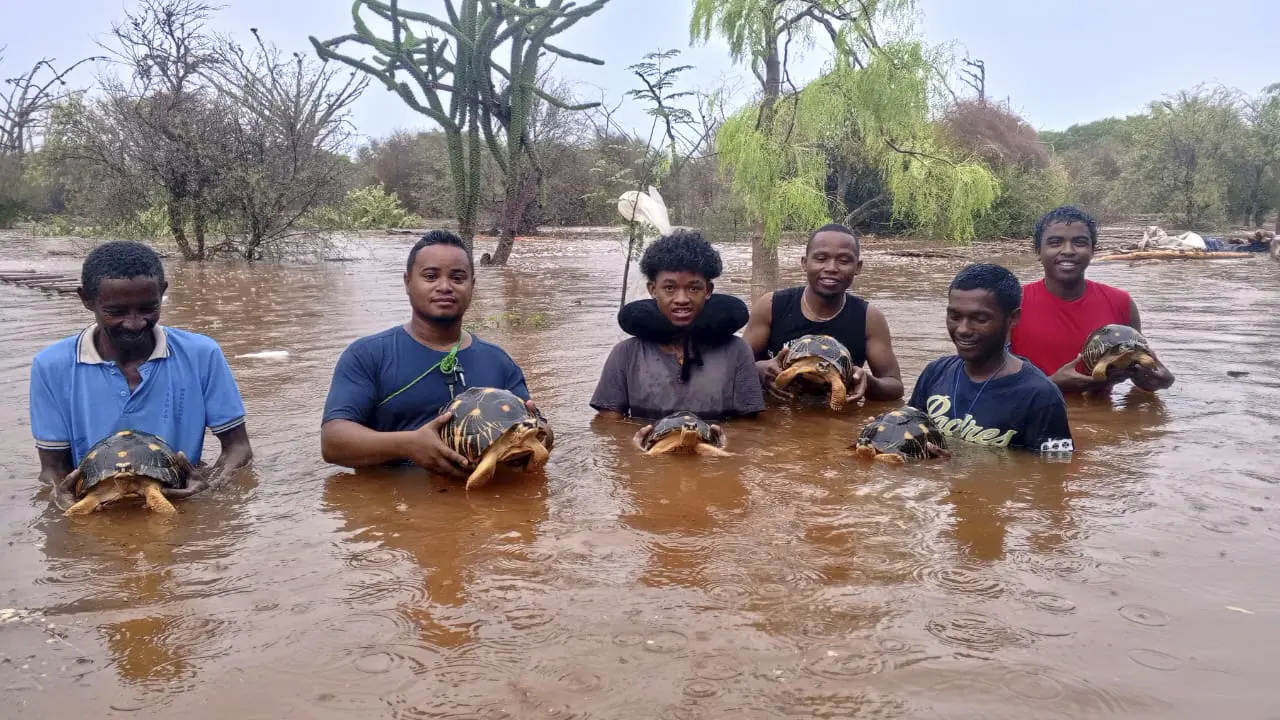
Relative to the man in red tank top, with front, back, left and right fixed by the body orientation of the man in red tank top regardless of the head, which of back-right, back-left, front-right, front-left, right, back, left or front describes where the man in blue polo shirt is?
front-right

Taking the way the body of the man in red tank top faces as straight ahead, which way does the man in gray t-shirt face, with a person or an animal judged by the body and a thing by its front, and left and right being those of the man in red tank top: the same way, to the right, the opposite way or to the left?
the same way

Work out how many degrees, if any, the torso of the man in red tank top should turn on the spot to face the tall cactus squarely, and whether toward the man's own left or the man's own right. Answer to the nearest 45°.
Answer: approximately 135° to the man's own right

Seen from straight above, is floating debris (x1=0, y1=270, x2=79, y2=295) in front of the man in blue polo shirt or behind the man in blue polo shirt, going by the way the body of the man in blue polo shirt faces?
behind

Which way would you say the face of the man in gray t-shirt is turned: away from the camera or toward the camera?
toward the camera

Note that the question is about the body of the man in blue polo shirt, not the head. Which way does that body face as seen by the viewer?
toward the camera

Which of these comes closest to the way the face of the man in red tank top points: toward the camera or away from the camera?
toward the camera

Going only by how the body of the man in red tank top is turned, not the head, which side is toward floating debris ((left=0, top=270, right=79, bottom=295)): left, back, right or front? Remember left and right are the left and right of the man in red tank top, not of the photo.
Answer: right

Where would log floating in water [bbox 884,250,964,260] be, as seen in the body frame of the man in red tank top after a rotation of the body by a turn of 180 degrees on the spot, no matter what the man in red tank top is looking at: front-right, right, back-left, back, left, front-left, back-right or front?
front

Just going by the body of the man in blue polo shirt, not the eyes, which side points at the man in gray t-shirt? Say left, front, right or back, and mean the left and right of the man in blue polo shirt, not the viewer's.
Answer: left

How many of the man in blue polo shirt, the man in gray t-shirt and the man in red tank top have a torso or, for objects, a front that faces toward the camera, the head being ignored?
3

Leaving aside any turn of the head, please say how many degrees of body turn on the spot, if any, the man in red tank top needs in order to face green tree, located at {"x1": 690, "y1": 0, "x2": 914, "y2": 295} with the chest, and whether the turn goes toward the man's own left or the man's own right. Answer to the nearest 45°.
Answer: approximately 135° to the man's own right

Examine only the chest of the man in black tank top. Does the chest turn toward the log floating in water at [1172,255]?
no

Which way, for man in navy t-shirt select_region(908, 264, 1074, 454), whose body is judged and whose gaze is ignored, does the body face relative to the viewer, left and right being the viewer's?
facing the viewer and to the left of the viewer

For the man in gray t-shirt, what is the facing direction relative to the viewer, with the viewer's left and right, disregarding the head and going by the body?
facing the viewer

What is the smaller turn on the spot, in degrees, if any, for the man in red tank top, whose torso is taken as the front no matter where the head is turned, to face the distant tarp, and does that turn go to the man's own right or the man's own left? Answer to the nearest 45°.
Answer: approximately 180°

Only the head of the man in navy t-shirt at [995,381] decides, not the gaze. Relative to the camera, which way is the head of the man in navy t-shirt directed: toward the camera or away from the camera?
toward the camera
